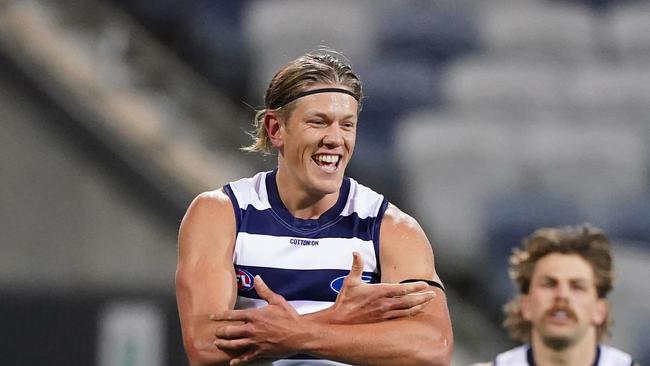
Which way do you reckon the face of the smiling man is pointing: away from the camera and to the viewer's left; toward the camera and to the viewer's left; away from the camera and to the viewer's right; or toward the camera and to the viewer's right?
toward the camera and to the viewer's right

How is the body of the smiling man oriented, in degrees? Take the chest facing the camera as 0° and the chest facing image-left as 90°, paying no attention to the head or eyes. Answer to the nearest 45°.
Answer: approximately 0°
